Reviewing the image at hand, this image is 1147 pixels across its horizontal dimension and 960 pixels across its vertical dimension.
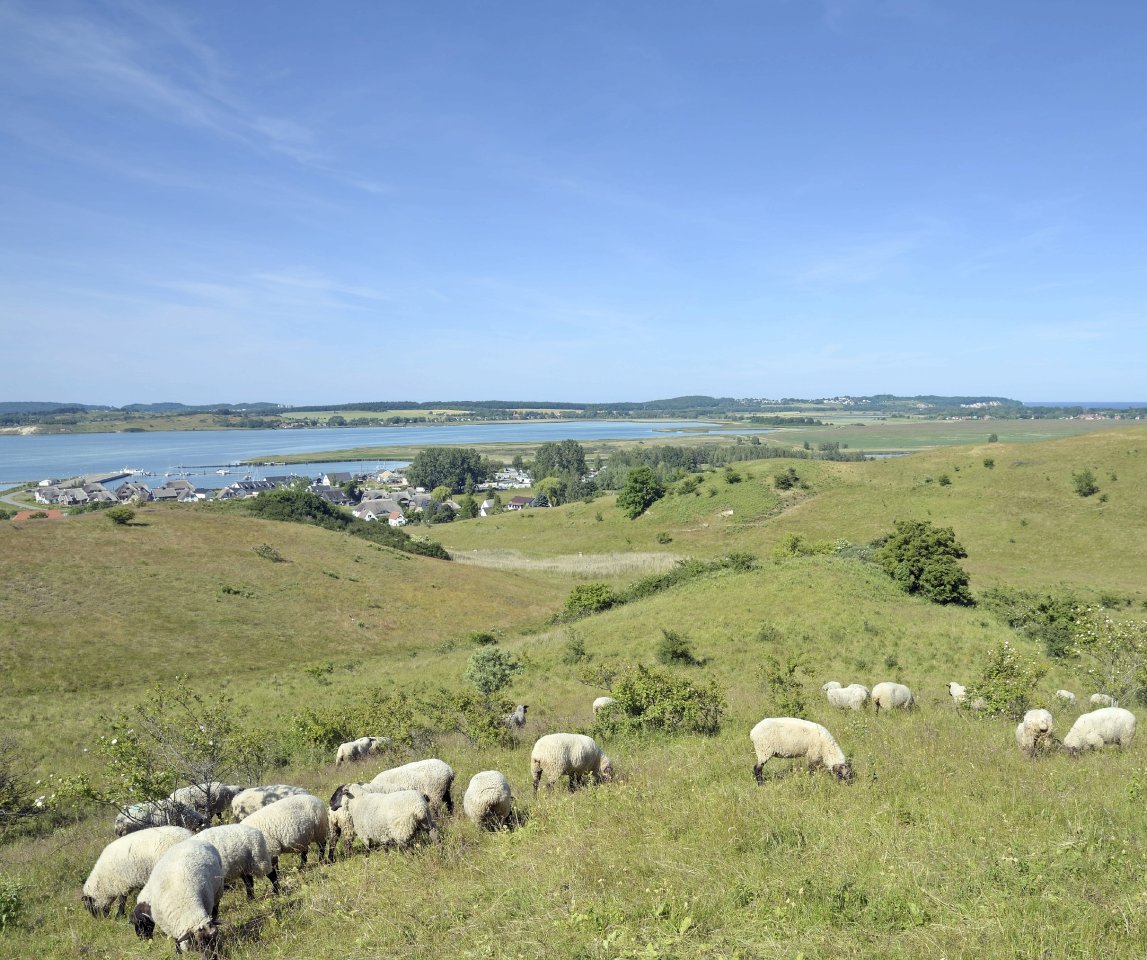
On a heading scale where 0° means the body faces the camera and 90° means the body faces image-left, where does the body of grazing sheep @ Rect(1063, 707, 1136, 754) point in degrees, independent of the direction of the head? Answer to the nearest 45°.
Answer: approximately 90°

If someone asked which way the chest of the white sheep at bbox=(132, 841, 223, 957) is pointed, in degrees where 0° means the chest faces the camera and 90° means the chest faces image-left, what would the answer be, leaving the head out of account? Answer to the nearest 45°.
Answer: approximately 0°

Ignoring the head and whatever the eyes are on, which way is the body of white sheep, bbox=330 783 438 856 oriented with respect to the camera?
to the viewer's left

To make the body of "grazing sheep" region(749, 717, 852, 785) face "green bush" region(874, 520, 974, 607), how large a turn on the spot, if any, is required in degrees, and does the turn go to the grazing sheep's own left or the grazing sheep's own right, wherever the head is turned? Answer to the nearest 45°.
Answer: approximately 90° to the grazing sheep's own left

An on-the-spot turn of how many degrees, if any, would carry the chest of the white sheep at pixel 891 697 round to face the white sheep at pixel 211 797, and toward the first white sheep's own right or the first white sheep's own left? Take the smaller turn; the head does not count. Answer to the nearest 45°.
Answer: approximately 135° to the first white sheep's own right

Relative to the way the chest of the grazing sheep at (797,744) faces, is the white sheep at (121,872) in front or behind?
behind

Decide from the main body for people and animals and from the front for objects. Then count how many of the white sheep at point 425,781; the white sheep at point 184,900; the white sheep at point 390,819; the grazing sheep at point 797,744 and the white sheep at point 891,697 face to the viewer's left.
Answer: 2

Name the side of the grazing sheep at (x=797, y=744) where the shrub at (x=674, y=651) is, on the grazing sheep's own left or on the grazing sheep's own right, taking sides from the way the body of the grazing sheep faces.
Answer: on the grazing sheep's own left

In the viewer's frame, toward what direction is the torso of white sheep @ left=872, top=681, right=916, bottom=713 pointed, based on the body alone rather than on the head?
to the viewer's right
